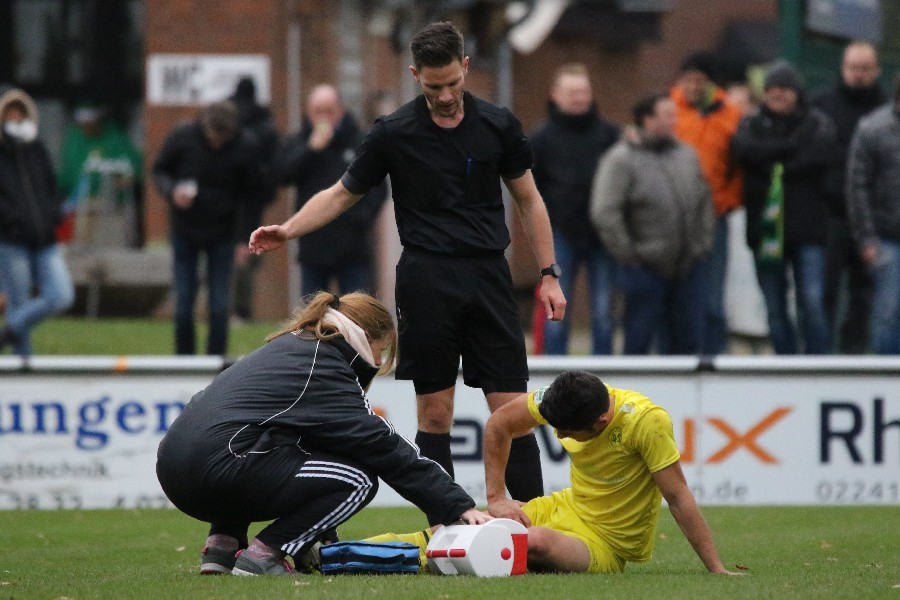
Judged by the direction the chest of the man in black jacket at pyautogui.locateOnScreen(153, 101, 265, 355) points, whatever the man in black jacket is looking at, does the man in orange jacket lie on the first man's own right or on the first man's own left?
on the first man's own left

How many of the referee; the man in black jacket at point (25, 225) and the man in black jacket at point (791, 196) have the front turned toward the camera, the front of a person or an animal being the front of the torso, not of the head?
3

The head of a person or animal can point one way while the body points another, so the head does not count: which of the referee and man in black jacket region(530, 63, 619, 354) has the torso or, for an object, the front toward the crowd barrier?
the man in black jacket

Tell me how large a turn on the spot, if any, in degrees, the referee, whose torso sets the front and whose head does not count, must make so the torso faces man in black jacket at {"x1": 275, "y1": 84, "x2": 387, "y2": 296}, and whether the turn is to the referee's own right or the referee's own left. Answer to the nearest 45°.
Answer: approximately 180°

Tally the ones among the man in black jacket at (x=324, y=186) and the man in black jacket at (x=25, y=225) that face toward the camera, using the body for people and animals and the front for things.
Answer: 2

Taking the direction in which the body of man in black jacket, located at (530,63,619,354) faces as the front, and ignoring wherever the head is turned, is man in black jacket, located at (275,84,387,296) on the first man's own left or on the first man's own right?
on the first man's own right

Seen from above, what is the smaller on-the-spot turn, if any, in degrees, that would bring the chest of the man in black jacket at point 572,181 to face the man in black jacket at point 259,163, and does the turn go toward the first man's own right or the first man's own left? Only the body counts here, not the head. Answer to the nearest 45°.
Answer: approximately 135° to the first man's own right
